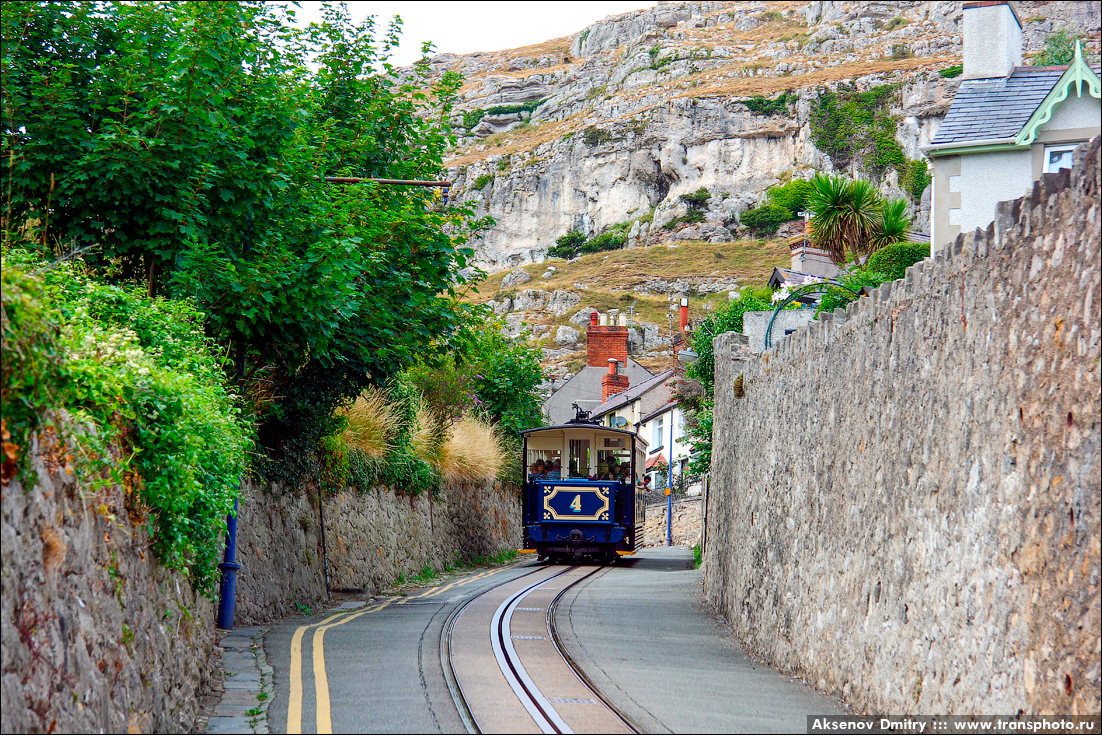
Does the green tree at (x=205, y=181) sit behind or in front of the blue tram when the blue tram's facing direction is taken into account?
in front

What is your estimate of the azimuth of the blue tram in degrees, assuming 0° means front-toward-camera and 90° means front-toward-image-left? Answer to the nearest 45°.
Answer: approximately 0°

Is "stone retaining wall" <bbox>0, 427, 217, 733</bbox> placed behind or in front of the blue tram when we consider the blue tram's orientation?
in front

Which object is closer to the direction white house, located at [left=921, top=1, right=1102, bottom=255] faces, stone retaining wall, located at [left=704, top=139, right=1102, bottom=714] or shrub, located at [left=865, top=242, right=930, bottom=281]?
the stone retaining wall

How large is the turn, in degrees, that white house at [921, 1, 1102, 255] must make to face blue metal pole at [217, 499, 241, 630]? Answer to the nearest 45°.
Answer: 0° — it already faces it

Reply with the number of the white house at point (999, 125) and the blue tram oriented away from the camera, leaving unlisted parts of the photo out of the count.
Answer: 0

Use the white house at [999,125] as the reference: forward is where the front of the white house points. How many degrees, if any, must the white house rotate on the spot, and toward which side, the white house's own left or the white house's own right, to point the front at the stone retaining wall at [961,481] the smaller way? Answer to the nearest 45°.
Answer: approximately 45° to the white house's own left

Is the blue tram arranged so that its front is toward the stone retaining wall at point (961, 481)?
yes

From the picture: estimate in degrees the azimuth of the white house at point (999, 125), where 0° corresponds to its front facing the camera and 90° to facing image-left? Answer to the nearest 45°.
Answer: approximately 45°
